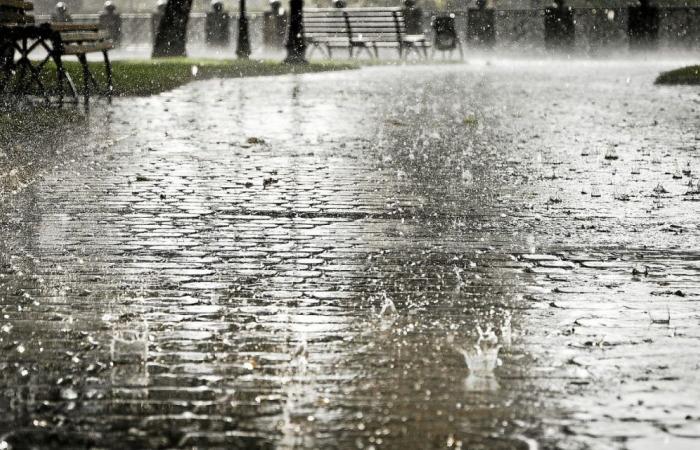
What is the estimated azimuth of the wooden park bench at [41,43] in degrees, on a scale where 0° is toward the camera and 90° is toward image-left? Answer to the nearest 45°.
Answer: approximately 315°

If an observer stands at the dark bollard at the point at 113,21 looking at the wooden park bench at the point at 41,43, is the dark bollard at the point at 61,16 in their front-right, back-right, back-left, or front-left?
back-right

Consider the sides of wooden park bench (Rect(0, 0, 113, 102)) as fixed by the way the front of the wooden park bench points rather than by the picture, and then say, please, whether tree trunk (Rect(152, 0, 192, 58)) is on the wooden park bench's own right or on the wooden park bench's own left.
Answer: on the wooden park bench's own left

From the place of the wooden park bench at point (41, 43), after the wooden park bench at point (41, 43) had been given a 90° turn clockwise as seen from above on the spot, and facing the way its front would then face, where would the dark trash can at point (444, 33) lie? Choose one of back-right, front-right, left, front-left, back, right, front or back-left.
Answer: back

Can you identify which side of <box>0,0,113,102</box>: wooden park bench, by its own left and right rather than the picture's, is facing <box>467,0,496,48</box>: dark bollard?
left

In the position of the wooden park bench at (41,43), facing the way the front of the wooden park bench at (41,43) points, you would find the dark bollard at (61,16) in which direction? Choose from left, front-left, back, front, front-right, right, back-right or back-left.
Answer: back-left

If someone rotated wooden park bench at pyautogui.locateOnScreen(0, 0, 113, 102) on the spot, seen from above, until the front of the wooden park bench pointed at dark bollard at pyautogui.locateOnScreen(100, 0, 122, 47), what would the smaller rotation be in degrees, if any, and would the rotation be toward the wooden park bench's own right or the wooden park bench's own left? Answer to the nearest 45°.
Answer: approximately 135° to the wooden park bench's own left

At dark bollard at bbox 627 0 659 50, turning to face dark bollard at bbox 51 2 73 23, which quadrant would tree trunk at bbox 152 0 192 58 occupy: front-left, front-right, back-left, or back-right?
front-left

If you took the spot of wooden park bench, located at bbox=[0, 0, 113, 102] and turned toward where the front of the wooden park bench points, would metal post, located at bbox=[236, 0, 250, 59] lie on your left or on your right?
on your left

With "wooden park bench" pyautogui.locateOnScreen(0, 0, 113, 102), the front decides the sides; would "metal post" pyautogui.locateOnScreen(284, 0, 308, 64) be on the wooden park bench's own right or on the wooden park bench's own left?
on the wooden park bench's own left

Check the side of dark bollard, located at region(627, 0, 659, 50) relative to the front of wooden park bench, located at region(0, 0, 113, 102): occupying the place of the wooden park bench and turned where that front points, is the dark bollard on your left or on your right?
on your left

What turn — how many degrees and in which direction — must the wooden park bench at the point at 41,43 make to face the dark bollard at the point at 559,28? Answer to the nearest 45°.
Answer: approximately 90° to its left

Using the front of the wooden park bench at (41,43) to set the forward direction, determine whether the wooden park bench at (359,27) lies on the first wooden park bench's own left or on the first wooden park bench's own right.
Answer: on the first wooden park bench's own left

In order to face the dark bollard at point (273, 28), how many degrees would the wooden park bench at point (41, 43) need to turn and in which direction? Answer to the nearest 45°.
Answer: approximately 135° to its left
